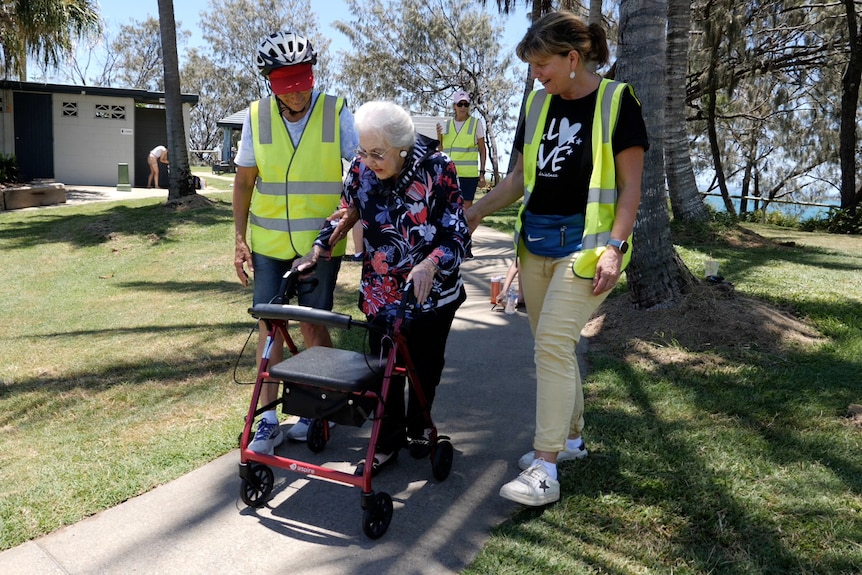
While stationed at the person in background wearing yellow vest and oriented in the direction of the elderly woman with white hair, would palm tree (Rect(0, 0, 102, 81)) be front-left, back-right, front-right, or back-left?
back-right

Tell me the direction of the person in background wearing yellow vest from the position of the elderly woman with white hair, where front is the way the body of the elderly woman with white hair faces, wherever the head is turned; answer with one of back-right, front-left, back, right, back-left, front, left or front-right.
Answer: back-right

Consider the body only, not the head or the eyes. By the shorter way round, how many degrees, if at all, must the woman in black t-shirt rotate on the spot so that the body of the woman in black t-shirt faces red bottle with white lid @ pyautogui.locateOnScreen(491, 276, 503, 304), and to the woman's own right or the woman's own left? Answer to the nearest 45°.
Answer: approximately 135° to the woman's own right

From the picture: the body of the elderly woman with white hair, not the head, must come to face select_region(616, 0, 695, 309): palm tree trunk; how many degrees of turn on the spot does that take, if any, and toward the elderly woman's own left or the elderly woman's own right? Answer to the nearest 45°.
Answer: approximately 180°

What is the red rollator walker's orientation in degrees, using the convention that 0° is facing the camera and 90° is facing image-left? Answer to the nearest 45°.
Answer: approximately 45°

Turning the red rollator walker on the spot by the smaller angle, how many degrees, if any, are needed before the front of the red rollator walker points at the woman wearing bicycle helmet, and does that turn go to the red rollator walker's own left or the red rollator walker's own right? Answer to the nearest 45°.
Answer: approximately 135° to the red rollator walker's own right

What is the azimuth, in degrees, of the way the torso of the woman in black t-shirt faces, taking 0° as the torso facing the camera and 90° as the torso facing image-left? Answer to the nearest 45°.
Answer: approximately 45°

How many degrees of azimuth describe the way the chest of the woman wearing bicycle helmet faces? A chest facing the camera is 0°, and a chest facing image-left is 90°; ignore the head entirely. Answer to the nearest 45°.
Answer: approximately 0°

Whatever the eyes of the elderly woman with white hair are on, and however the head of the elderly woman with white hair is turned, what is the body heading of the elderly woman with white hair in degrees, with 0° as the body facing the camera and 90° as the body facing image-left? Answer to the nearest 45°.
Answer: approximately 45°

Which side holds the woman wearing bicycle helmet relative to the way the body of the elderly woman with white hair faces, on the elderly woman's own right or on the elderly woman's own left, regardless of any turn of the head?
on the elderly woman's own right
